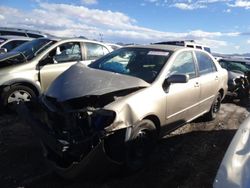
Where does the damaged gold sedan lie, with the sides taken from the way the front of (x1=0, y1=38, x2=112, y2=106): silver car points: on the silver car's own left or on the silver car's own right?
on the silver car's own left

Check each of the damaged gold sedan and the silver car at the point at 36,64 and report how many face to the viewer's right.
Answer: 0

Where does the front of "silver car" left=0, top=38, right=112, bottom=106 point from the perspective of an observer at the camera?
facing the viewer and to the left of the viewer

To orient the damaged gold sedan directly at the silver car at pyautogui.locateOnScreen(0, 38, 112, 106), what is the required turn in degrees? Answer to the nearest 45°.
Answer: approximately 90° to its right
